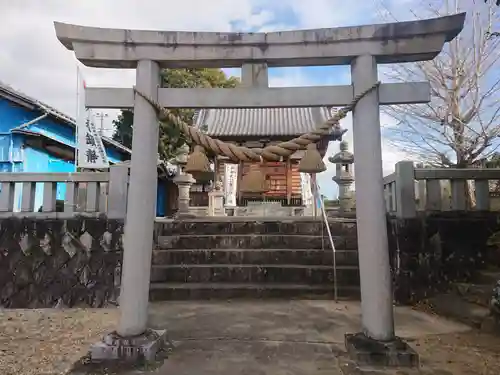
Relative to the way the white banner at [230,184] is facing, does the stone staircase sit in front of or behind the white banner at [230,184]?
in front

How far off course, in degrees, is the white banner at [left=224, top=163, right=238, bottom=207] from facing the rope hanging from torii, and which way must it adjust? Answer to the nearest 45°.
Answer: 0° — it already faces it

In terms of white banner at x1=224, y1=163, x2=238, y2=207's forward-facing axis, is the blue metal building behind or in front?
in front

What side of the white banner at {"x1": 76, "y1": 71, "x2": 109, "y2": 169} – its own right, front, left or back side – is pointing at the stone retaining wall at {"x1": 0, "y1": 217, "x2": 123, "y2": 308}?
front

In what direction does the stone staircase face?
toward the camera

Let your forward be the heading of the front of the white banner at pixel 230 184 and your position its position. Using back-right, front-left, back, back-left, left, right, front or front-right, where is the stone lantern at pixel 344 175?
front-left

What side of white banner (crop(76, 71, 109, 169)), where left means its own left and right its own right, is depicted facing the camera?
front

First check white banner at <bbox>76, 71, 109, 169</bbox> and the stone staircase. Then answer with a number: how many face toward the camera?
2

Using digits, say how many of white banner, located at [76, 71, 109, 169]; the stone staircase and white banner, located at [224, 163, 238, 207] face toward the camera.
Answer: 3

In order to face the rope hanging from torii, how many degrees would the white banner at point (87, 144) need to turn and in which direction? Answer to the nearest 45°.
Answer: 0° — it already faces it

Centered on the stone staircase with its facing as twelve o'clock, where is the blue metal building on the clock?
The blue metal building is roughly at 4 o'clock from the stone staircase.

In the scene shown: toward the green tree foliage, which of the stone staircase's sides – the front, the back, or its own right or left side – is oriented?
back
